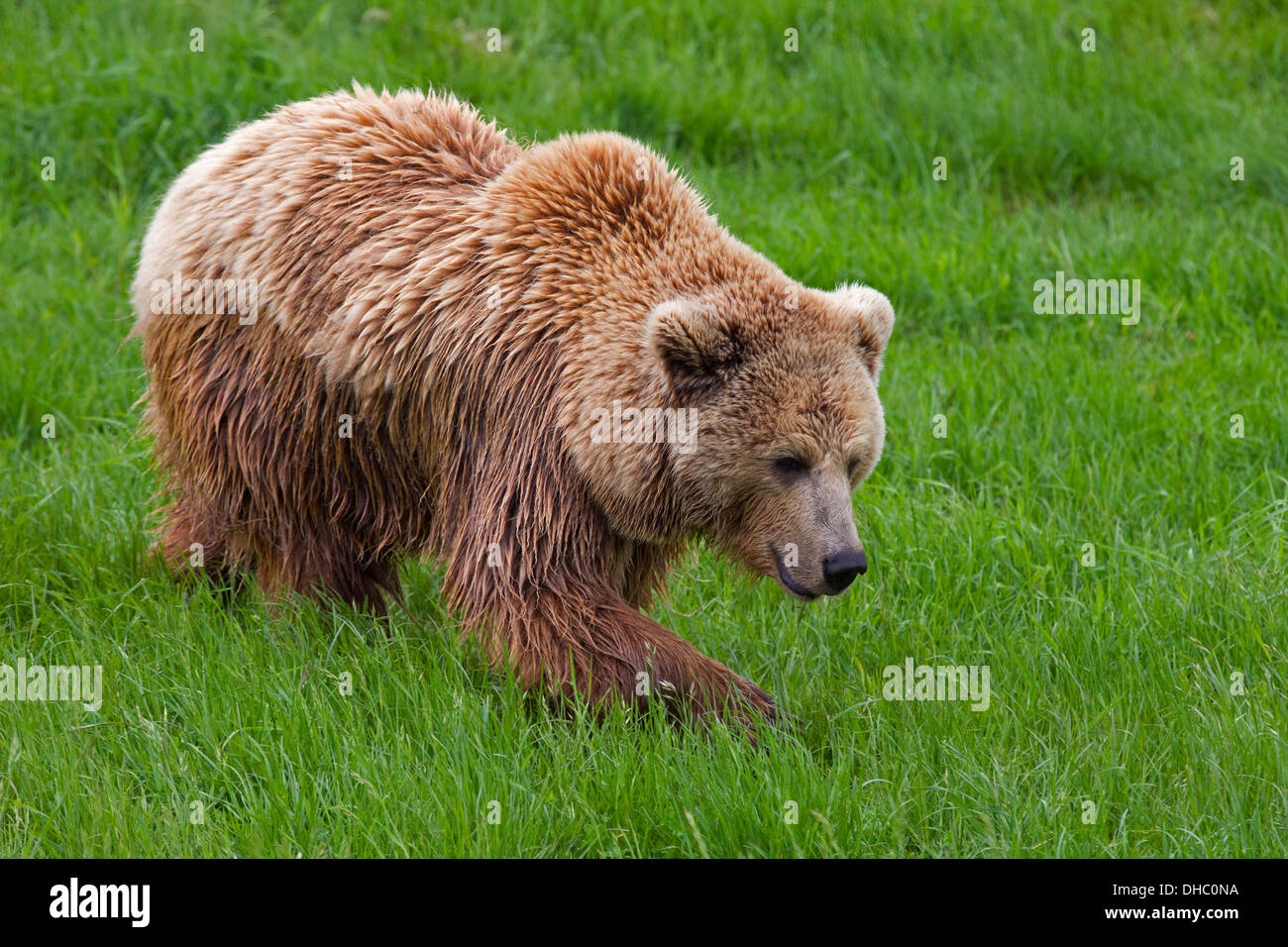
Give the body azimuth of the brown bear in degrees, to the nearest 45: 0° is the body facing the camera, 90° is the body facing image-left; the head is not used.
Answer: approximately 315°
